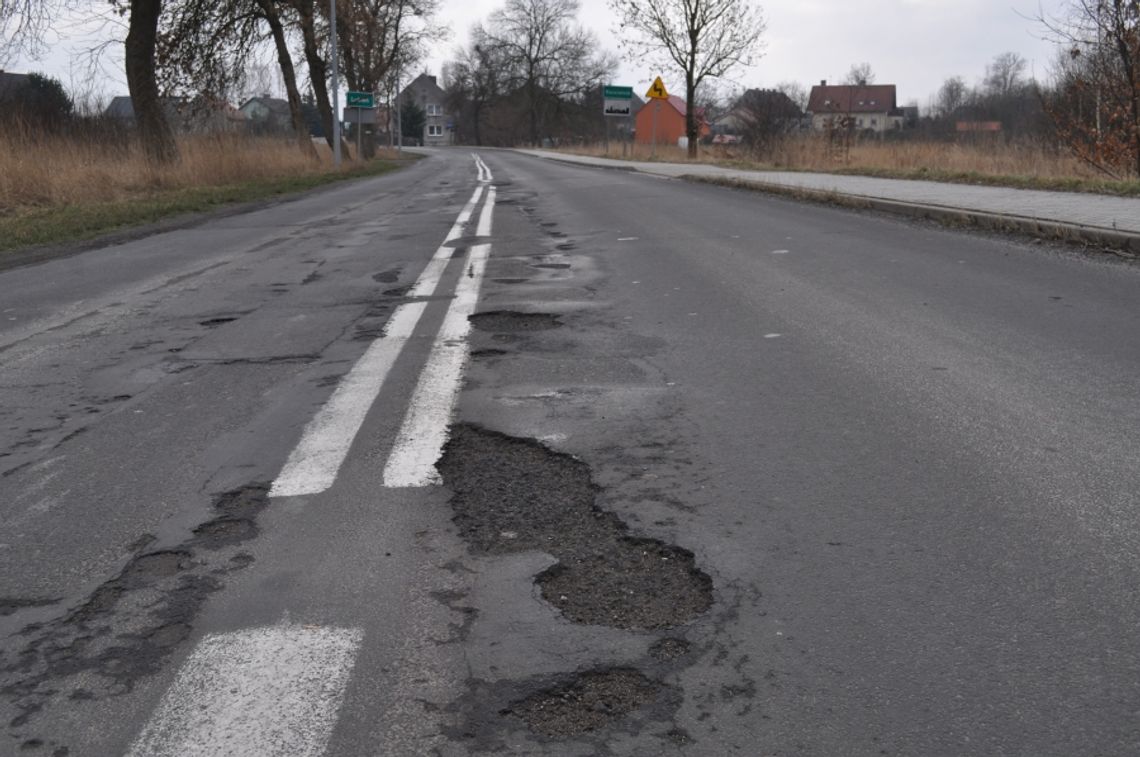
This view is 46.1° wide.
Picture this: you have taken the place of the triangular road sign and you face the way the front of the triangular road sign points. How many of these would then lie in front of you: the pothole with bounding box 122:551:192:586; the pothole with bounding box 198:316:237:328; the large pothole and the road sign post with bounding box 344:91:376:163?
3

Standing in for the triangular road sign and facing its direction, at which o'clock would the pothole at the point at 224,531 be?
The pothole is roughly at 12 o'clock from the triangular road sign.

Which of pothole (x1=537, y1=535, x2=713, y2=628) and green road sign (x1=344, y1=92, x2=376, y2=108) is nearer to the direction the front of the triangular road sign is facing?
the pothole

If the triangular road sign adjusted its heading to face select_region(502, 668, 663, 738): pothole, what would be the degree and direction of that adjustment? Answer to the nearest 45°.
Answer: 0° — it already faces it

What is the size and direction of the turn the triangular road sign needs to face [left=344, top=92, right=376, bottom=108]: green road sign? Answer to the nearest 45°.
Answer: approximately 135° to its right

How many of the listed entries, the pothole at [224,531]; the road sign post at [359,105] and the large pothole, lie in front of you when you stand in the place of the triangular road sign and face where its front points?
2

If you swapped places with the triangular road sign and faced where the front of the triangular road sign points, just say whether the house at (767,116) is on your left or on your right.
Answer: on your left

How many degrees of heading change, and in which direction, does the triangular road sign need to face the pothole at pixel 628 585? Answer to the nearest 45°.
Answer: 0° — it already faces it

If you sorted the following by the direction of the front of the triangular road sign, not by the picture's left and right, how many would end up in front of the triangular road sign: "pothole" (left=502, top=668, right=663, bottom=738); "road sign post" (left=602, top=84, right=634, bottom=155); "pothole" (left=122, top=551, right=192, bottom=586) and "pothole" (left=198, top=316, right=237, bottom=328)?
3

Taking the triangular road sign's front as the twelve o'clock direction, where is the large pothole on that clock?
The large pothole is roughly at 12 o'clock from the triangular road sign.

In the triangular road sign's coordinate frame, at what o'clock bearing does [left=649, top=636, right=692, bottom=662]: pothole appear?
The pothole is roughly at 12 o'clock from the triangular road sign.

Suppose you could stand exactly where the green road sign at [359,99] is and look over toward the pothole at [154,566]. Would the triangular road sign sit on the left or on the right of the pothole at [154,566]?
left

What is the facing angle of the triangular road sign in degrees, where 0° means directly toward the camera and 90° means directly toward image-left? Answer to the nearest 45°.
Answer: approximately 0°

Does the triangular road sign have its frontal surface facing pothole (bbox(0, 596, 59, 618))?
yes
